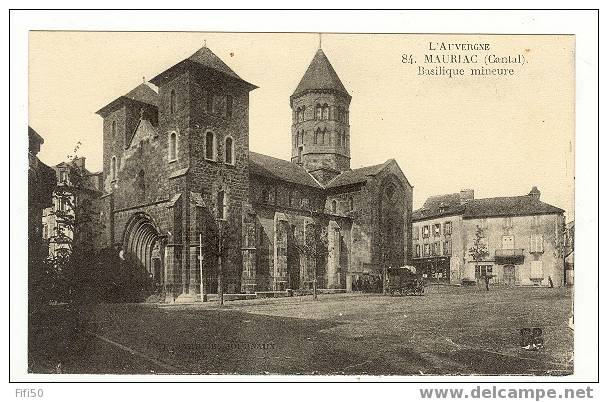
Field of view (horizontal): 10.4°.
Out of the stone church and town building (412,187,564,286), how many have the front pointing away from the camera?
0

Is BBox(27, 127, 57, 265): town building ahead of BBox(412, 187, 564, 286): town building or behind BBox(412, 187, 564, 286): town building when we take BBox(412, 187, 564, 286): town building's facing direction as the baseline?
ahead

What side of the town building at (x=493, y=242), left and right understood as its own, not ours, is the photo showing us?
front

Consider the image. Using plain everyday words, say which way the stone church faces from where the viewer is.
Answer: facing the viewer and to the left of the viewer
